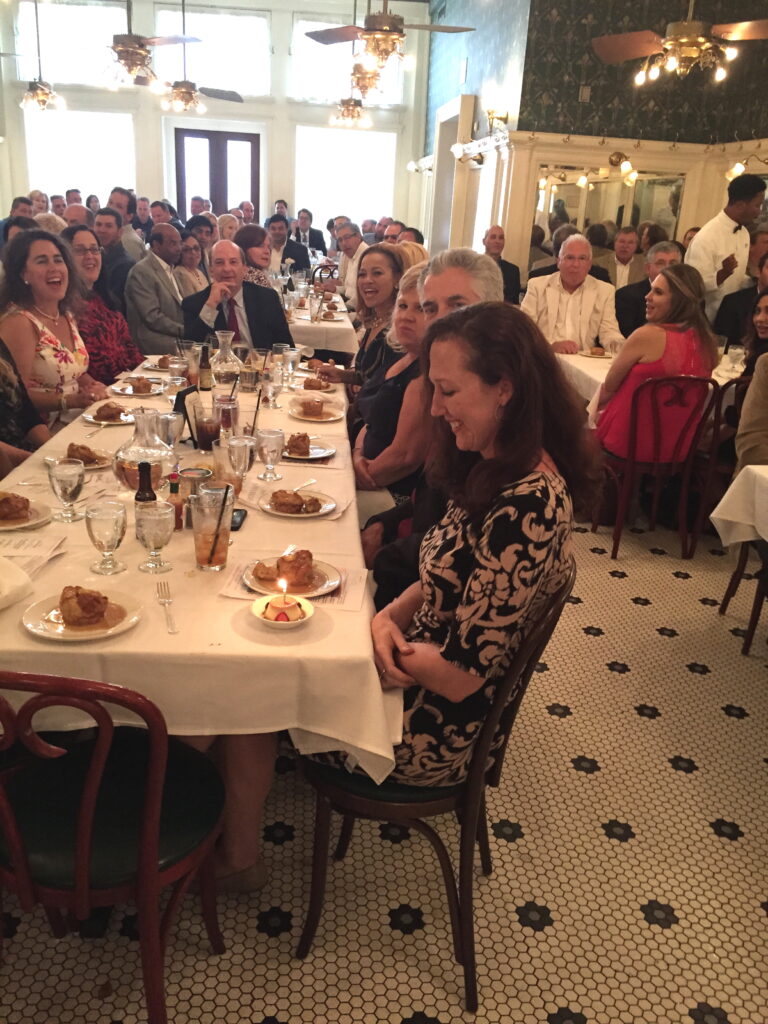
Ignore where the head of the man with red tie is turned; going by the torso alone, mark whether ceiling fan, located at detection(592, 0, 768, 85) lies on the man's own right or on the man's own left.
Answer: on the man's own left

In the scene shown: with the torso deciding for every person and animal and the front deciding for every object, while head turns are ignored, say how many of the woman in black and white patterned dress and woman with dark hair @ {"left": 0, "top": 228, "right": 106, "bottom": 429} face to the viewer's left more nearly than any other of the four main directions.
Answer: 1

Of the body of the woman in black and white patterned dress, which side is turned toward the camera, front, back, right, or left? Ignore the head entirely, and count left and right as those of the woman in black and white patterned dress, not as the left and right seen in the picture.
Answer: left

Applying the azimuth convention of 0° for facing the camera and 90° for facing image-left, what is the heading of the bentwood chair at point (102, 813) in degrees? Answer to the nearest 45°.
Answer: approximately 225°

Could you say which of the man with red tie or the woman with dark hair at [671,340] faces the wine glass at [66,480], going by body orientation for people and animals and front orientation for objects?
the man with red tie

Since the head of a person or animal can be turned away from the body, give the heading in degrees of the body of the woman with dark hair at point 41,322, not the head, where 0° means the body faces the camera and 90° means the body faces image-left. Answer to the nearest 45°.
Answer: approximately 315°

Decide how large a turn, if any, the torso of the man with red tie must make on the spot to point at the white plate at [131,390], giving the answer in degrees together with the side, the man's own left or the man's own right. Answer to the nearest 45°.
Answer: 0° — they already face it

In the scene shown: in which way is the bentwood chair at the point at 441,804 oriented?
to the viewer's left

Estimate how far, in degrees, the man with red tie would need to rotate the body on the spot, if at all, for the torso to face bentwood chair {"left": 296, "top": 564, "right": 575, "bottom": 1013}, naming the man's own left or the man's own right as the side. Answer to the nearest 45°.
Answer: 0° — they already face it

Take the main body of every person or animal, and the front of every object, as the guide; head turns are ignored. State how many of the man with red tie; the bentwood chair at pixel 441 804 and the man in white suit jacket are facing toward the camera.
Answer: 2
